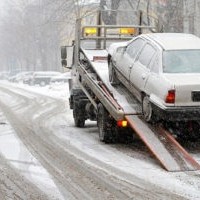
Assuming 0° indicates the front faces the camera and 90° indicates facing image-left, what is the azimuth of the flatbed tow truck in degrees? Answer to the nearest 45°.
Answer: approximately 135°

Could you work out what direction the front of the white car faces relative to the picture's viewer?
facing away from the viewer and to the left of the viewer
